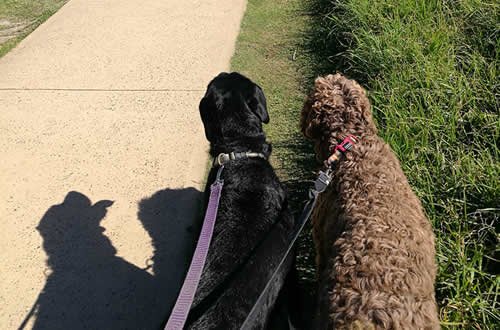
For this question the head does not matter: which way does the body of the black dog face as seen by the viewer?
away from the camera
